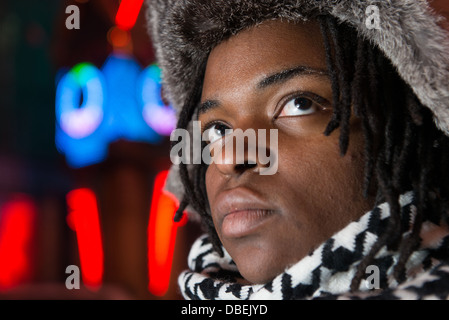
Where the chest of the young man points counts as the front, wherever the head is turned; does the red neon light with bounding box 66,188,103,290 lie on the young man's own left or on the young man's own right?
on the young man's own right

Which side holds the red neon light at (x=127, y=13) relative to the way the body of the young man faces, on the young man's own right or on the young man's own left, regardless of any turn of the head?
on the young man's own right

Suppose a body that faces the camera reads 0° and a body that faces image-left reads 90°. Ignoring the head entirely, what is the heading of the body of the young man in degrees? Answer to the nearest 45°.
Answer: approximately 45°

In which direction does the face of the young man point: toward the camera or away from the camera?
toward the camera

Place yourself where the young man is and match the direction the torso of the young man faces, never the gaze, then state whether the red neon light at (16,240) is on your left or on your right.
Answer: on your right

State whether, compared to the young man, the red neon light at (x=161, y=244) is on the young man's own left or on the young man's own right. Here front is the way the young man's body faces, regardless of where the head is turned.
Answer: on the young man's own right
